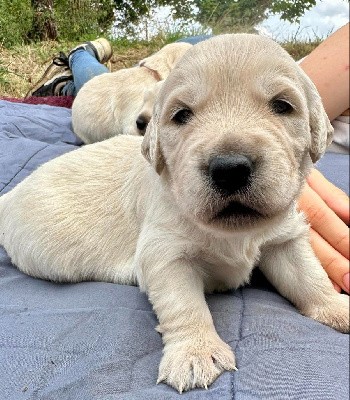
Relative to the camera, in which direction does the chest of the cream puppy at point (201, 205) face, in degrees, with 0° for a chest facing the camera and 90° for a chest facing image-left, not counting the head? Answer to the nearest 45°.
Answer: approximately 315°

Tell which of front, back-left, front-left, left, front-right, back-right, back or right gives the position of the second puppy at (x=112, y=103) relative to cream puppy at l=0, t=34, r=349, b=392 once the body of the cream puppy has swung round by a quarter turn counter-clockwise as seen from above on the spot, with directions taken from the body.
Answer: front-left

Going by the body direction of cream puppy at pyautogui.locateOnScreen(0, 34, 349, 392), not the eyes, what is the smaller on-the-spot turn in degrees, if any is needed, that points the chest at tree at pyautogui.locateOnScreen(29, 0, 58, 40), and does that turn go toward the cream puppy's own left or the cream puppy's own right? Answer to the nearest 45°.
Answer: approximately 180°
